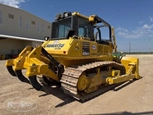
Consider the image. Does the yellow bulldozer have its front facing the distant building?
no
